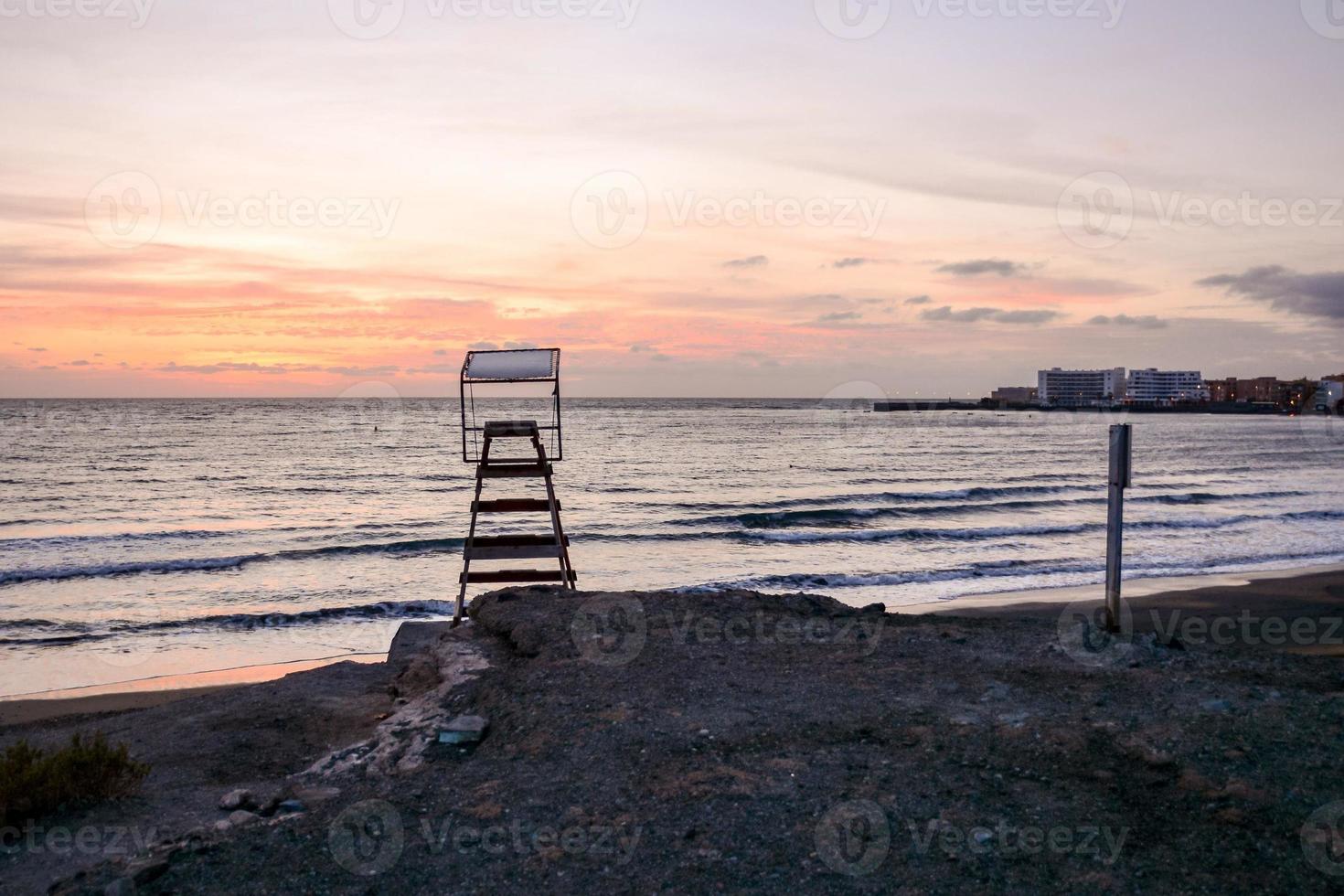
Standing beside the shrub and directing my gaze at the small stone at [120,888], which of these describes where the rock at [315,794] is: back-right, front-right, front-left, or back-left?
front-left

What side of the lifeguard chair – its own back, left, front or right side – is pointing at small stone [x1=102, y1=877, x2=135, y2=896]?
back

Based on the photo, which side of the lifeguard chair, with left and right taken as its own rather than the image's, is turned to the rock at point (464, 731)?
back

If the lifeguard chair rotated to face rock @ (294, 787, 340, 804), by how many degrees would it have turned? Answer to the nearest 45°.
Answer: approximately 180°

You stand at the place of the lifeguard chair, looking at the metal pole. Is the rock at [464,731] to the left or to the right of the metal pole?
right

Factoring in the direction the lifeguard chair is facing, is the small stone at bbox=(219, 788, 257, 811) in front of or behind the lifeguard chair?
behind

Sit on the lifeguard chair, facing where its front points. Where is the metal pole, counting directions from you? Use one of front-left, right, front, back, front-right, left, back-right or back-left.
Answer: back-right

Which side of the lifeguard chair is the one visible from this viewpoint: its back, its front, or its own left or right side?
back

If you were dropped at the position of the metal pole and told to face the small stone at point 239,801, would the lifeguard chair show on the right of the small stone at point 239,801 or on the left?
right

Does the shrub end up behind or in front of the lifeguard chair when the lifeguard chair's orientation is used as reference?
behind
